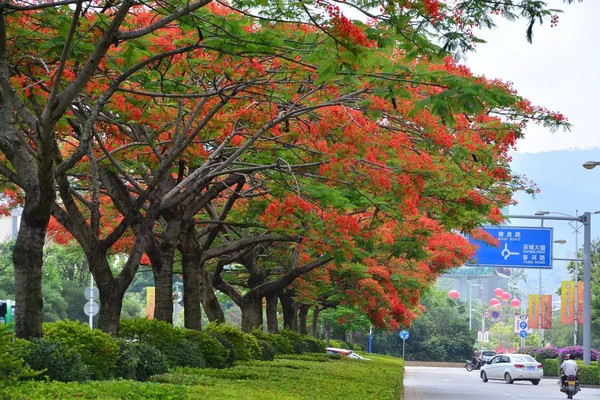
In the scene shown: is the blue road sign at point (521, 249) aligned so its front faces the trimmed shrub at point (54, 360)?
yes

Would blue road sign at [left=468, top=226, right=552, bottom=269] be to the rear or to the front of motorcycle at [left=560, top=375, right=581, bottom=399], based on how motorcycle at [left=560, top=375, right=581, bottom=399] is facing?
to the front

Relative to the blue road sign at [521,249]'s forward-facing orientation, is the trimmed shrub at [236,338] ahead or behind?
ahead

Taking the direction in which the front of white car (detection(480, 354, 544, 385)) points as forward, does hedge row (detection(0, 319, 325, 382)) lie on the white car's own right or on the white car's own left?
on the white car's own left

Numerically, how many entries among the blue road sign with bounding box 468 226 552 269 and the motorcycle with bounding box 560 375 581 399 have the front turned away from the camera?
1

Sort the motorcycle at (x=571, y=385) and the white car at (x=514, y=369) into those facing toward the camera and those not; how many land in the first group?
0

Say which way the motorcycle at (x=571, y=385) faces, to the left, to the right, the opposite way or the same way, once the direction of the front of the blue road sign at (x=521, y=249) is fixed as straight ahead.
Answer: the opposite way

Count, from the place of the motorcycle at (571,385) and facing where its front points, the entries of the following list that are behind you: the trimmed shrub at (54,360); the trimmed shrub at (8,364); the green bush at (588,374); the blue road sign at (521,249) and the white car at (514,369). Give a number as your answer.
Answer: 2

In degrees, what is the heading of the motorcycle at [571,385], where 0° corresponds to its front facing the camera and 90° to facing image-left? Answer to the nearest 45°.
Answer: approximately 180°

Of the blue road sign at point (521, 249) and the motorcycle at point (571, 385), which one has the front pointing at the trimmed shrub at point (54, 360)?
the blue road sign
